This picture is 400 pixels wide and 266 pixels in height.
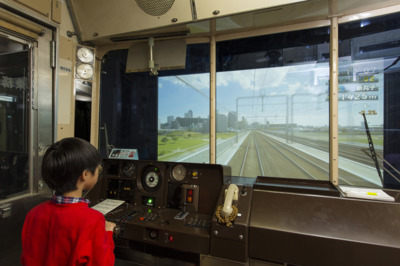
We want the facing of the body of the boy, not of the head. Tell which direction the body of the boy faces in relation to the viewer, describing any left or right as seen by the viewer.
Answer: facing away from the viewer and to the right of the viewer

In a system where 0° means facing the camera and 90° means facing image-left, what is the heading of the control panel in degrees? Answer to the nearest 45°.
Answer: approximately 45°

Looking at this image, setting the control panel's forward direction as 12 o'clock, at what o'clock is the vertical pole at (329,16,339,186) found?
The vertical pole is roughly at 8 o'clock from the control panel.

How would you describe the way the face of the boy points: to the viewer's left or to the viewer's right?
to the viewer's right

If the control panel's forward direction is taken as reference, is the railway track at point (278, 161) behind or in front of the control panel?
behind

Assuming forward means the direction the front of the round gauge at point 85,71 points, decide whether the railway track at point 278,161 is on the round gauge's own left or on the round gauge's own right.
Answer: on the round gauge's own left

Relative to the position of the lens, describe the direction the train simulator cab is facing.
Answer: facing away from the viewer and to the right of the viewer

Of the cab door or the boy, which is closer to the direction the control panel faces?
the boy

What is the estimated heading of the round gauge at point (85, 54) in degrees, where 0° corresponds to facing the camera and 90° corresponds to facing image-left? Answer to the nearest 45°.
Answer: approximately 0°

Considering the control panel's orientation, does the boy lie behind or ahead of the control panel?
ahead
